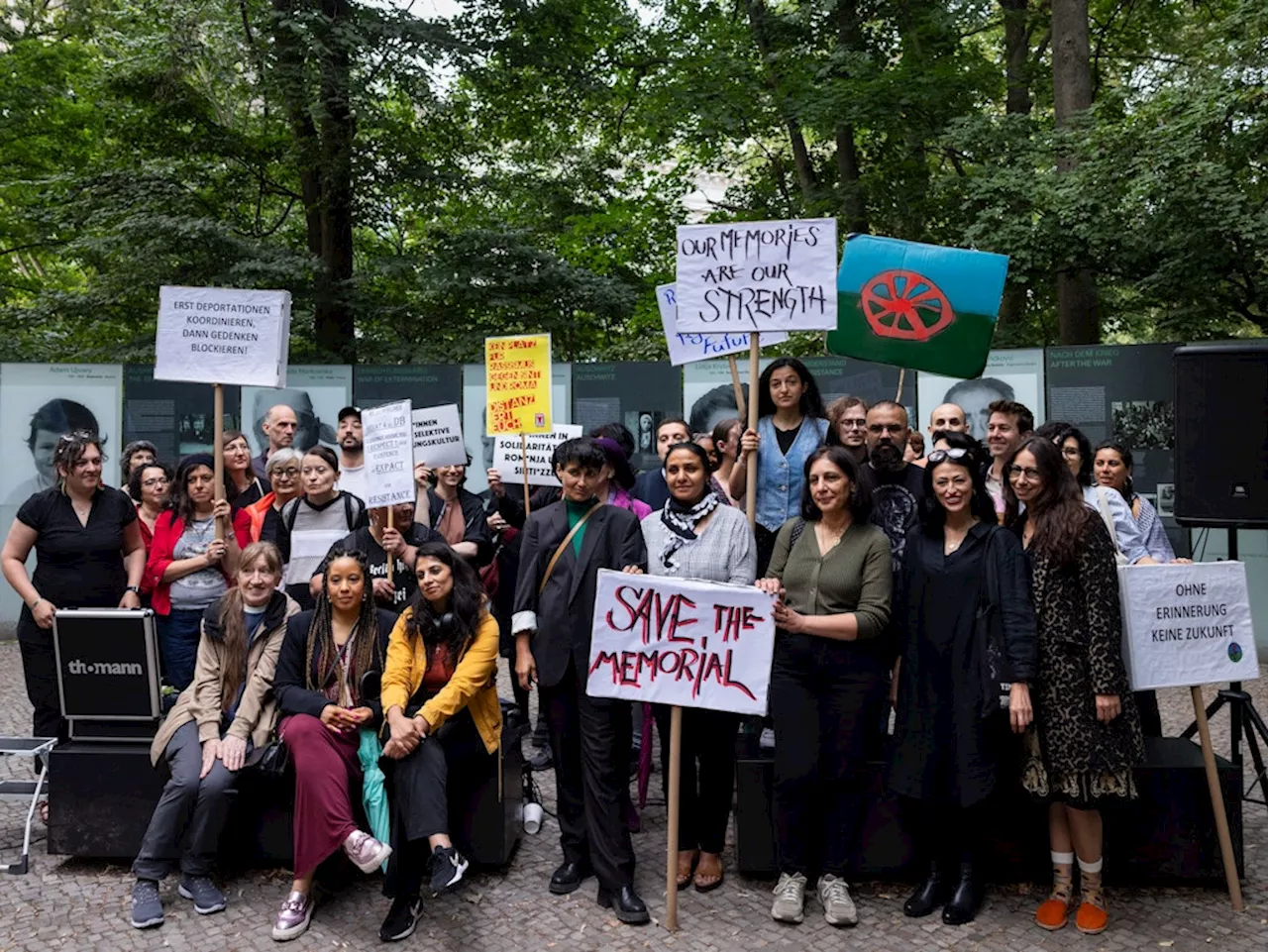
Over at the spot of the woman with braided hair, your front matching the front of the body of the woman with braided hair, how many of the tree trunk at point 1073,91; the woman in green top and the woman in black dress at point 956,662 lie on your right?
0

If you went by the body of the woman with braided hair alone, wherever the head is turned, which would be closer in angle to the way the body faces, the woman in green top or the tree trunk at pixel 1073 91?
the woman in green top

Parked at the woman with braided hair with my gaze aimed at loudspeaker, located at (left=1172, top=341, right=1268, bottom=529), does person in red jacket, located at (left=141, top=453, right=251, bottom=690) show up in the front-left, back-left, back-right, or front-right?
back-left

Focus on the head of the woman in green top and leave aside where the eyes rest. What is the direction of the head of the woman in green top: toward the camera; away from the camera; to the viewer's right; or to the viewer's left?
toward the camera

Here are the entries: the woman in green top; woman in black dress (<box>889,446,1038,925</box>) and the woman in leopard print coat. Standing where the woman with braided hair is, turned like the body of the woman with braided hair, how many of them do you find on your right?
0

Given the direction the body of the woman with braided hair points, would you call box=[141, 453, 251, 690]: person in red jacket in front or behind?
behind

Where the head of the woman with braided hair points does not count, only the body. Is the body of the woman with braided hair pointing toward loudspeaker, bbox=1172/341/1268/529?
no

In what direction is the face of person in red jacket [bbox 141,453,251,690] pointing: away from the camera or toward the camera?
toward the camera

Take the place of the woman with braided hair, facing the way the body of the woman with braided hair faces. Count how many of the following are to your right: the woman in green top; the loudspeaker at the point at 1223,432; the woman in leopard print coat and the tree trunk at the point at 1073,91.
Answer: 0

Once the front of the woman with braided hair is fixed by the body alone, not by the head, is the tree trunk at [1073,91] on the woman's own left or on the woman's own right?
on the woman's own left

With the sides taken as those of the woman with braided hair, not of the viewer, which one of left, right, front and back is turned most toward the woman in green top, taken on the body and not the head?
left

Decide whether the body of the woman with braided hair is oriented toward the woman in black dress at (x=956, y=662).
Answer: no

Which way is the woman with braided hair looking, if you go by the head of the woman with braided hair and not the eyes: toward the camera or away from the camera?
toward the camera

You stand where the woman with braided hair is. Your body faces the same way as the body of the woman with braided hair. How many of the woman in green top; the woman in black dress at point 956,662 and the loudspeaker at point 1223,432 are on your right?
0

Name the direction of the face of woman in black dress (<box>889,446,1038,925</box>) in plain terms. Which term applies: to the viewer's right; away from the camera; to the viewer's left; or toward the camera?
toward the camera

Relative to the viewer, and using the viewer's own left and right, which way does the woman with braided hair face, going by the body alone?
facing the viewer

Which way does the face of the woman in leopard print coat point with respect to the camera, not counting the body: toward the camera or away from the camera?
toward the camera
